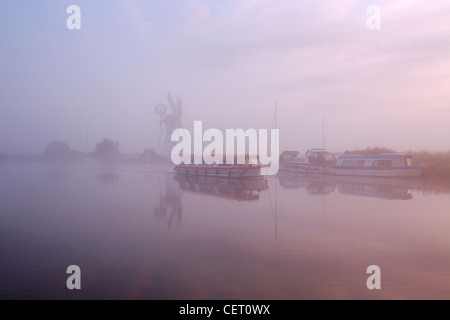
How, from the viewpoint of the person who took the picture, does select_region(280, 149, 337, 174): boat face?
facing to the left of the viewer

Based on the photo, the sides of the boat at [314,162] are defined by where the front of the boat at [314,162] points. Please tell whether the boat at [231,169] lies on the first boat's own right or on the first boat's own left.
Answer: on the first boat's own left

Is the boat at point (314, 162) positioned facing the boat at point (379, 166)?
no
